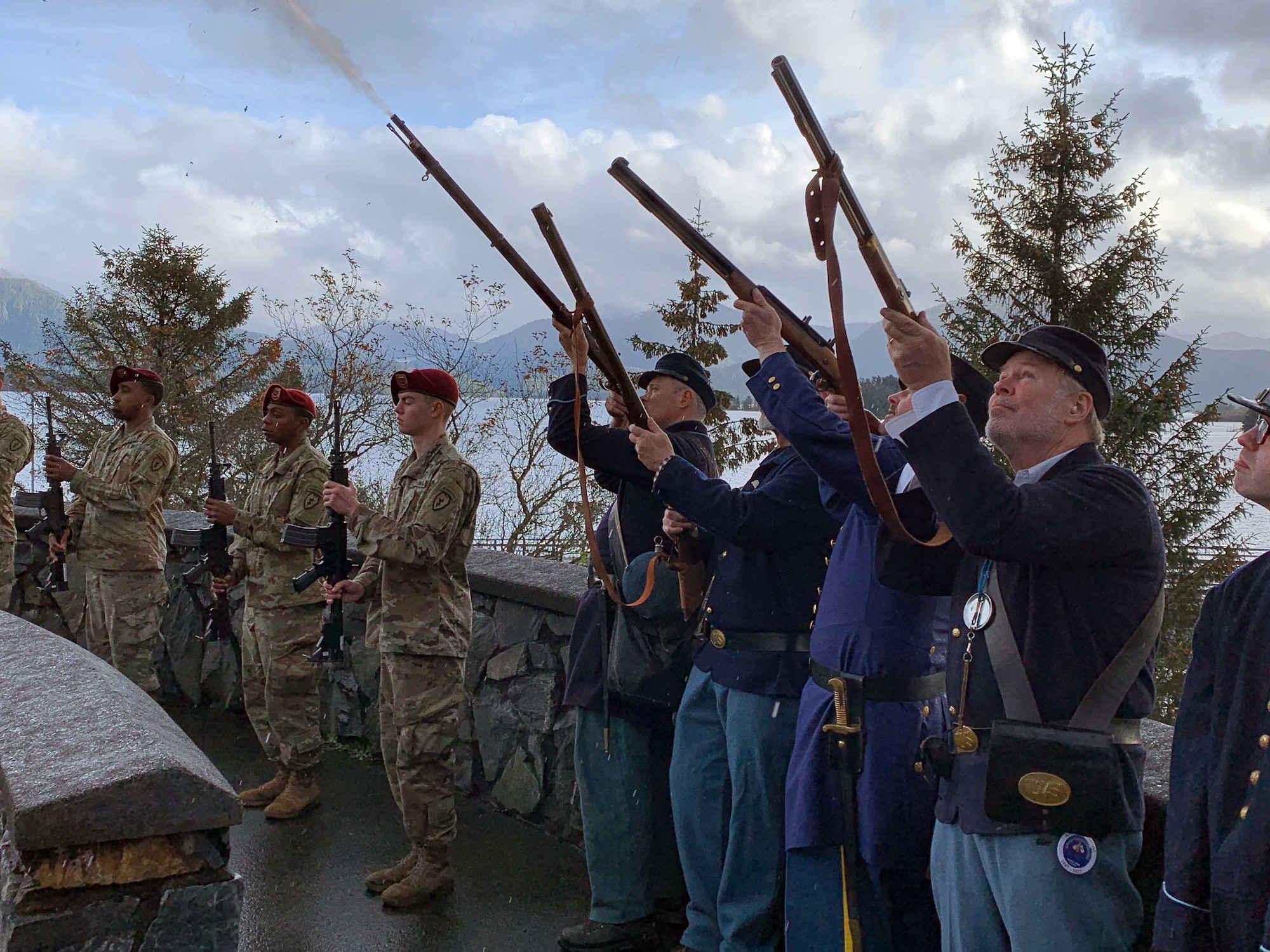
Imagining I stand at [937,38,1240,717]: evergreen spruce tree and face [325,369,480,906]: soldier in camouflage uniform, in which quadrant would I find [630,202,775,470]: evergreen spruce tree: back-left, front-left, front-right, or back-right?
back-right

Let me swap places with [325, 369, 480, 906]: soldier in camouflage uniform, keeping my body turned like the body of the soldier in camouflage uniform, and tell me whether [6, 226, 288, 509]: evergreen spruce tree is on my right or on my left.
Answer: on my right

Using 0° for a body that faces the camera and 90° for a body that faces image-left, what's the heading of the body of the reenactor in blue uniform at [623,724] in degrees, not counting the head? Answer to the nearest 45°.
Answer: approximately 90°

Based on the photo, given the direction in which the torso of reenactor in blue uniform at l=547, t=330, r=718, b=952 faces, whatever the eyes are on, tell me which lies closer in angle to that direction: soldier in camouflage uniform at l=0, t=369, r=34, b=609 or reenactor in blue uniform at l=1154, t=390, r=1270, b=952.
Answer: the soldier in camouflage uniform

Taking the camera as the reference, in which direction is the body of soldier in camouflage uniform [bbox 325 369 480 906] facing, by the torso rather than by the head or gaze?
to the viewer's left

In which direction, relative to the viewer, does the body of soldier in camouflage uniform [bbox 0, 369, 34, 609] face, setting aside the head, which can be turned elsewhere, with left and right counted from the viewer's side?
facing to the left of the viewer

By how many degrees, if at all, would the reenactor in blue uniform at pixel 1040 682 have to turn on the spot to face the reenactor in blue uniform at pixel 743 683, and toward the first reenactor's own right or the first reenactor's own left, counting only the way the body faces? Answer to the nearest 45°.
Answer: approximately 45° to the first reenactor's own right

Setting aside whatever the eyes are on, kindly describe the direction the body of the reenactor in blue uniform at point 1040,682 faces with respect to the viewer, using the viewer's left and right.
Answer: facing to the left of the viewer

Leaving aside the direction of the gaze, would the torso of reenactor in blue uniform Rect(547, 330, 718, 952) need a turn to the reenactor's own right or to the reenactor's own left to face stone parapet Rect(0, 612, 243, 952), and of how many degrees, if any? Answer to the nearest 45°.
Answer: approximately 45° to the reenactor's own left

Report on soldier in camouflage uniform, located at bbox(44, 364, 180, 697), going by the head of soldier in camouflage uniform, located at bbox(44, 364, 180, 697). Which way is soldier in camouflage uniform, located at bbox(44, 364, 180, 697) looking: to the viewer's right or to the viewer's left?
to the viewer's left

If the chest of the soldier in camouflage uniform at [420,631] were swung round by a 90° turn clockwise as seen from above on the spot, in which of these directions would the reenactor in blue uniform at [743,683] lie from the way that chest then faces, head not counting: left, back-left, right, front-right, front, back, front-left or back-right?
back-right

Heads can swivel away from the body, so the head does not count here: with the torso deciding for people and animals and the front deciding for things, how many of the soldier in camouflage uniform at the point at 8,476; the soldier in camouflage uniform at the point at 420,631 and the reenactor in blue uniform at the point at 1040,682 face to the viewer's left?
3

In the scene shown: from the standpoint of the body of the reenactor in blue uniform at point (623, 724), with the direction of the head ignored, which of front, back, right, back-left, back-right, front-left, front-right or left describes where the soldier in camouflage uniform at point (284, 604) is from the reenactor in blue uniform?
front-right

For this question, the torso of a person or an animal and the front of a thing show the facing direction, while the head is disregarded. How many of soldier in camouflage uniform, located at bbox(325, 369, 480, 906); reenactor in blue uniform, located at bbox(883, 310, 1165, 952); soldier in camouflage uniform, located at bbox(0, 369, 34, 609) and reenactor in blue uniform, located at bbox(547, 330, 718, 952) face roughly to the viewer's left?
4

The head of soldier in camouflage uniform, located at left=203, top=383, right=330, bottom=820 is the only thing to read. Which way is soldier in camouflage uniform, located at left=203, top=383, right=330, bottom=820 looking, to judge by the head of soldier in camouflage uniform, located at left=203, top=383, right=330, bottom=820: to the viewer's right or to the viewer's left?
to the viewer's left

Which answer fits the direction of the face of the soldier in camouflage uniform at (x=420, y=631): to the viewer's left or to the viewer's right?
to the viewer's left
